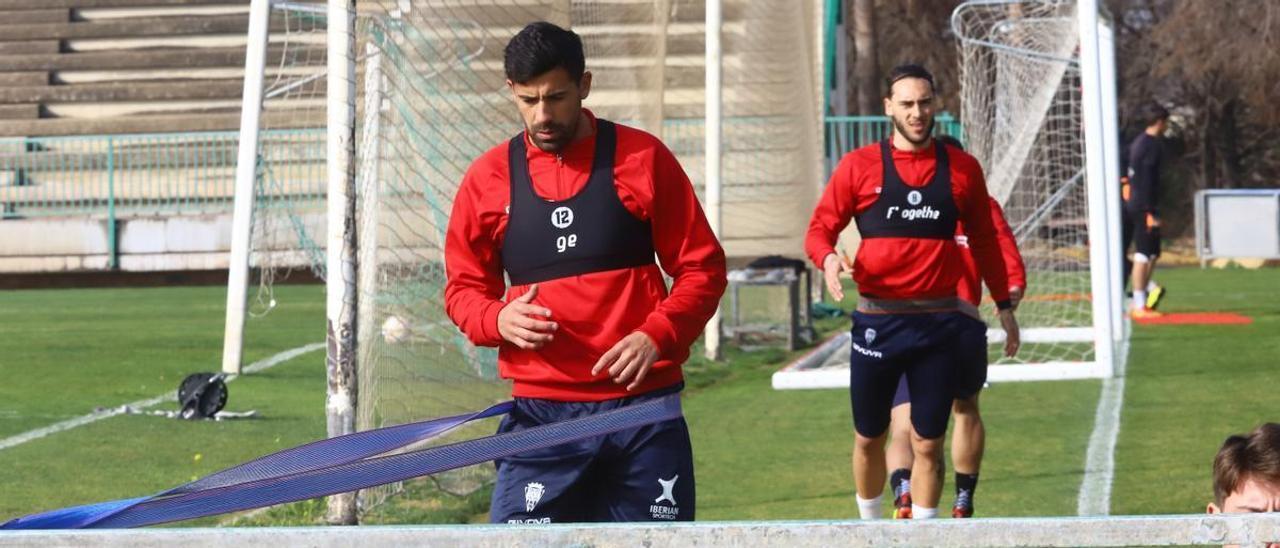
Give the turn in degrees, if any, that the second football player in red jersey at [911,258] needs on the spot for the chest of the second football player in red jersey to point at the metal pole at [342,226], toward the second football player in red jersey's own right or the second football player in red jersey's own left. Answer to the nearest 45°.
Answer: approximately 90° to the second football player in red jersey's own right

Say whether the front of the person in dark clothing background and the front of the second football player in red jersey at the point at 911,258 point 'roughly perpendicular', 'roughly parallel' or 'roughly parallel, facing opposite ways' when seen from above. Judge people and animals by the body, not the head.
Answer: roughly perpendicular

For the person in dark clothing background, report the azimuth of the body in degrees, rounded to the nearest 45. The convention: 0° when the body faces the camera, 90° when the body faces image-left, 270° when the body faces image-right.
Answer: approximately 270°

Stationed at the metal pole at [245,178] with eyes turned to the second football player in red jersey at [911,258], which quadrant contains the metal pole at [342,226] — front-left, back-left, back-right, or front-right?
front-right

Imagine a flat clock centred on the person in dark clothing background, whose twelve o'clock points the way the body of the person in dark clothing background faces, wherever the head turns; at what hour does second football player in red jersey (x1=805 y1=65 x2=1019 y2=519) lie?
The second football player in red jersey is roughly at 3 o'clock from the person in dark clothing background.

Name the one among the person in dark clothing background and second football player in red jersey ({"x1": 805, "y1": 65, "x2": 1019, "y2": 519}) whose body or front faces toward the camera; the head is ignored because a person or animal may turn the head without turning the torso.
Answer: the second football player in red jersey

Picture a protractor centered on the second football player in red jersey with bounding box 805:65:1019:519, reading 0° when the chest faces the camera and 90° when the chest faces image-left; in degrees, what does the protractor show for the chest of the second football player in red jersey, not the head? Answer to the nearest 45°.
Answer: approximately 0°

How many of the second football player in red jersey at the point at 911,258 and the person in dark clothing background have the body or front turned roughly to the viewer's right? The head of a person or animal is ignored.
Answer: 1

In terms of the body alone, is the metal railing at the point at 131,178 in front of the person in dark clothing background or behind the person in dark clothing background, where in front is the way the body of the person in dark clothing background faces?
behind
